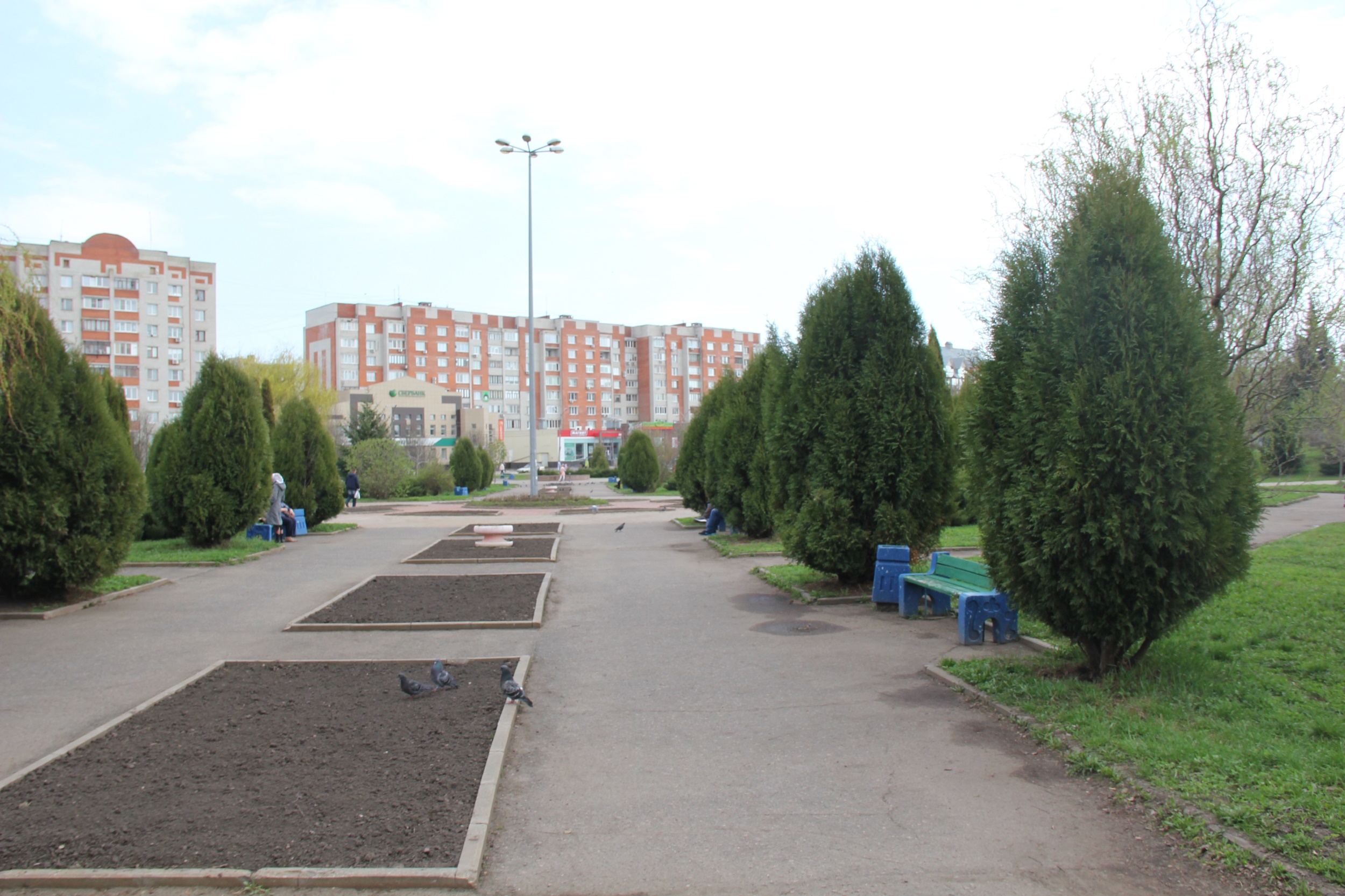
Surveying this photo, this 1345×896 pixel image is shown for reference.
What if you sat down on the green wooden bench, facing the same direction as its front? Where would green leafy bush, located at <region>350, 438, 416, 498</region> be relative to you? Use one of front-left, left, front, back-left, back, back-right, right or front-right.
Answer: right

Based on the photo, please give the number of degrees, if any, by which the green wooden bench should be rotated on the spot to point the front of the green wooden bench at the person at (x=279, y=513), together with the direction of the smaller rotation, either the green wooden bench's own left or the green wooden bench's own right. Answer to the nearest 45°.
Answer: approximately 90° to the green wooden bench's own right

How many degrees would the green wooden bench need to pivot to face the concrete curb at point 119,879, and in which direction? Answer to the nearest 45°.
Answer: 0° — it already faces it

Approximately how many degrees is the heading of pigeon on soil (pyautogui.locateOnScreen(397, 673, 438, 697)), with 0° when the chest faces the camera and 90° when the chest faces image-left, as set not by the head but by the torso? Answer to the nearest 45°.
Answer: approximately 90°

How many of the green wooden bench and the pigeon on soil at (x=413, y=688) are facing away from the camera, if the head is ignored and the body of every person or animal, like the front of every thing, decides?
0

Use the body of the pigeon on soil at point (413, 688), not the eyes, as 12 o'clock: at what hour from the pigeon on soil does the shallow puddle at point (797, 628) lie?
The shallow puddle is roughly at 5 o'clock from the pigeon on soil.

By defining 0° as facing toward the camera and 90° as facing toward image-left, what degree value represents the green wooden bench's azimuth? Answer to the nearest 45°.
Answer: approximately 45°

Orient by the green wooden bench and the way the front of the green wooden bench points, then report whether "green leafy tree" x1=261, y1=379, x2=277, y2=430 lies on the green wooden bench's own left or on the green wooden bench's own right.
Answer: on the green wooden bench's own right
